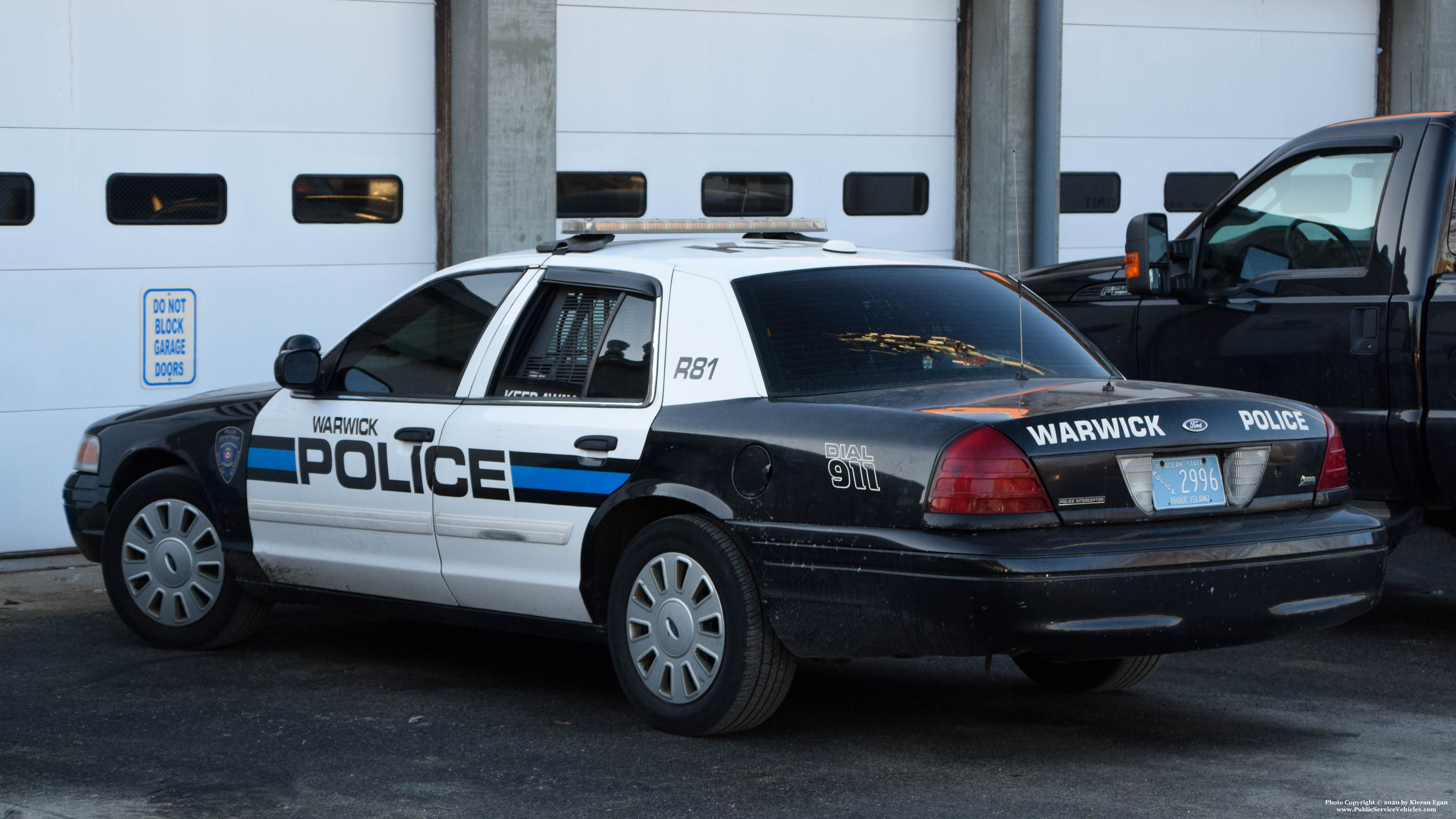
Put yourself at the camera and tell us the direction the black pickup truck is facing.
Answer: facing to the left of the viewer

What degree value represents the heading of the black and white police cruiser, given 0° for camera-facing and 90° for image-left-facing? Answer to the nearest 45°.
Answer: approximately 135°

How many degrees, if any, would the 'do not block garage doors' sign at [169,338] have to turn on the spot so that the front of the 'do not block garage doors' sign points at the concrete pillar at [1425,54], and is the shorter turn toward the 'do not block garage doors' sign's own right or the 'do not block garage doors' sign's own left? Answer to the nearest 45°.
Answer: approximately 90° to the 'do not block garage doors' sign's own left

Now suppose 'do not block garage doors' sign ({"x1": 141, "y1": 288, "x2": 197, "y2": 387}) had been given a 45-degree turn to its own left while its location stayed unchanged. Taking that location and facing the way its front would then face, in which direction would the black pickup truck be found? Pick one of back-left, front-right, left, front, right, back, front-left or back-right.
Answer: front

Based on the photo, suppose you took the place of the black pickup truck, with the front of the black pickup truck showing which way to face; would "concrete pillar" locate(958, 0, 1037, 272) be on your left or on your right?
on your right

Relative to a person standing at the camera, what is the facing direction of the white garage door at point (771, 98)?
facing the viewer

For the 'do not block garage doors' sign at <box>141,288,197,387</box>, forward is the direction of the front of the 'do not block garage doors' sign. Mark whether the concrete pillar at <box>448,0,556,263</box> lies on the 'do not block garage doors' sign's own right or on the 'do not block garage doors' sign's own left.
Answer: on the 'do not block garage doors' sign's own left

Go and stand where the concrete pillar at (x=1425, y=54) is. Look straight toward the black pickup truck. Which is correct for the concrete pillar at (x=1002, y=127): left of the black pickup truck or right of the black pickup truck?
right

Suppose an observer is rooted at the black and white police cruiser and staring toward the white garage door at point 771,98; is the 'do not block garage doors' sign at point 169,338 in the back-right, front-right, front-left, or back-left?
front-left

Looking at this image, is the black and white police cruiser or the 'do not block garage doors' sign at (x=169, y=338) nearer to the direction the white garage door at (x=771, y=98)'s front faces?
the black and white police cruiser

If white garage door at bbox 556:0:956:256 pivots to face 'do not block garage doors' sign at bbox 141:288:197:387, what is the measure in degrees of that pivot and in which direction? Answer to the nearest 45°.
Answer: approximately 45° to its right

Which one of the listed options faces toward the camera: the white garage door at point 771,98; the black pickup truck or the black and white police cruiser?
the white garage door

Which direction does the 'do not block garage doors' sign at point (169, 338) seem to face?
toward the camera

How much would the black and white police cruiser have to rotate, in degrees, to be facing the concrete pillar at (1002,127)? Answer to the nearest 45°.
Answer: approximately 45° to its right
